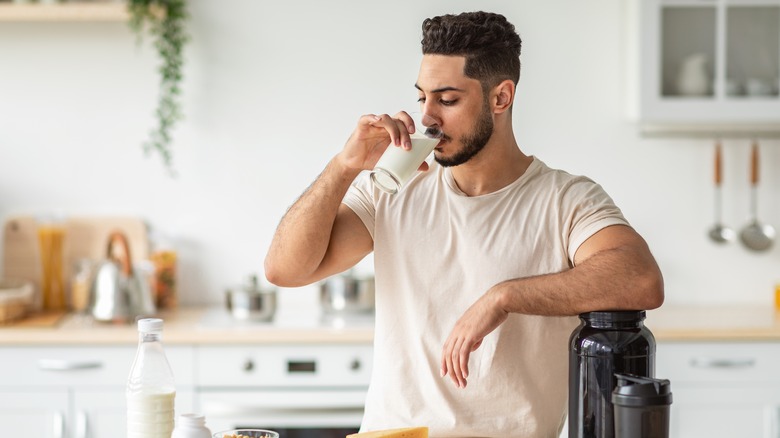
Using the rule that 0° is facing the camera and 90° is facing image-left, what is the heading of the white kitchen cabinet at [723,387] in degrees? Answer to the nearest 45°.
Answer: approximately 0°

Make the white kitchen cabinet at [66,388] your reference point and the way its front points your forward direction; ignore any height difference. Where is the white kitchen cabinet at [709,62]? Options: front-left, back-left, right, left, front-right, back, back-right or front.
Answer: left

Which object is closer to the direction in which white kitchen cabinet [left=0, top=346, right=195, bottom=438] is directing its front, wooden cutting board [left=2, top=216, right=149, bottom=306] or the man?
the man

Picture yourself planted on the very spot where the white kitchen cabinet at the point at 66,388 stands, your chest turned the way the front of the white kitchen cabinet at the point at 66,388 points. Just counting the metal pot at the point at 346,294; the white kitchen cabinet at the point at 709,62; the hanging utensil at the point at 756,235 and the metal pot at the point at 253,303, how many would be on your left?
4

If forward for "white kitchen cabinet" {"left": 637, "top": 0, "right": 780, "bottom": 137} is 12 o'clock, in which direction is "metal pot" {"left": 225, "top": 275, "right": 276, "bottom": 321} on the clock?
The metal pot is roughly at 2 o'clock from the white kitchen cabinet.

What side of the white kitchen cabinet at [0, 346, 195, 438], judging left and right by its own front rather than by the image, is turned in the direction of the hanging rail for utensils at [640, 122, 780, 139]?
left

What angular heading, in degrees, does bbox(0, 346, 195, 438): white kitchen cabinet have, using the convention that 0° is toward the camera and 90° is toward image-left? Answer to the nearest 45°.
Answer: approximately 0°

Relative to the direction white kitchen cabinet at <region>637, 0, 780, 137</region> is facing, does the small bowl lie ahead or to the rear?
ahead

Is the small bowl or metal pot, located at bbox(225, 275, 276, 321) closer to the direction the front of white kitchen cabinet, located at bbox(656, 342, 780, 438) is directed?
the small bowl

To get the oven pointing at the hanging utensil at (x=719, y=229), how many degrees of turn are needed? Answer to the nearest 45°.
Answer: approximately 90° to its left
